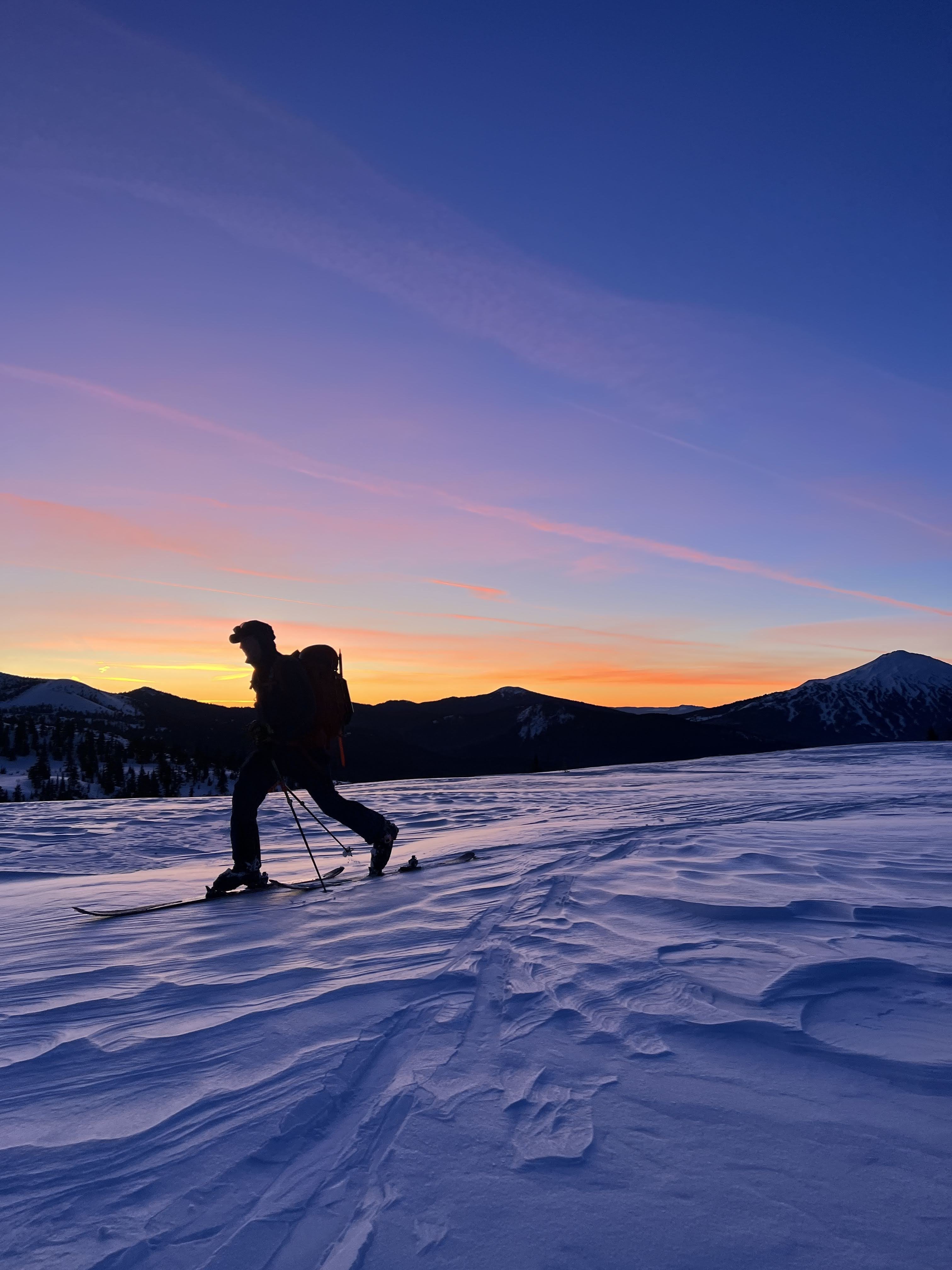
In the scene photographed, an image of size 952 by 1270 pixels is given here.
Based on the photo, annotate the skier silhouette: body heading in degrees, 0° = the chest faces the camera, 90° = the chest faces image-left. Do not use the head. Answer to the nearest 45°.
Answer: approximately 90°
